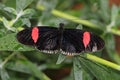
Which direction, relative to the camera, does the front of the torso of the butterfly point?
away from the camera
